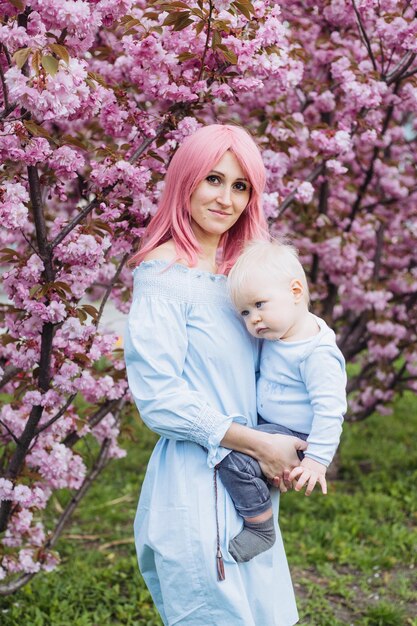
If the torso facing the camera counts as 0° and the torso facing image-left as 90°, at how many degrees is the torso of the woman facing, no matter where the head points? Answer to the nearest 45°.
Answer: approximately 315°
